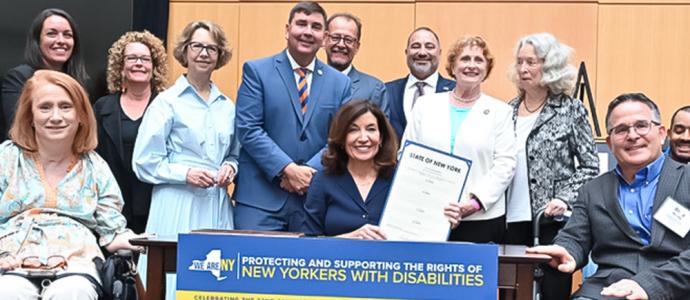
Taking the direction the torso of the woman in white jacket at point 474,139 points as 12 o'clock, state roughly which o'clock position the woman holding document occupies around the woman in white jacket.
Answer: The woman holding document is roughly at 2 o'clock from the woman in white jacket.

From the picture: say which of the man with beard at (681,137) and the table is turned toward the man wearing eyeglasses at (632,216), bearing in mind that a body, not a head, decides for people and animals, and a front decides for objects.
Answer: the man with beard

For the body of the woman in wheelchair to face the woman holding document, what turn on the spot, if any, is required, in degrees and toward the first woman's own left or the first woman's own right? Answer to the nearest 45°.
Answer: approximately 90° to the first woman's own left

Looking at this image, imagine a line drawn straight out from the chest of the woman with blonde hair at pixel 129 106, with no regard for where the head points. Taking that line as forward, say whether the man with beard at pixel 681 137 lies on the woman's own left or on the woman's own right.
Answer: on the woman's own left

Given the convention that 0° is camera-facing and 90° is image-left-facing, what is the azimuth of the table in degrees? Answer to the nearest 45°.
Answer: approximately 0°

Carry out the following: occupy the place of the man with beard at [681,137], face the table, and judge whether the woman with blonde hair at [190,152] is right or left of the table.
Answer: right

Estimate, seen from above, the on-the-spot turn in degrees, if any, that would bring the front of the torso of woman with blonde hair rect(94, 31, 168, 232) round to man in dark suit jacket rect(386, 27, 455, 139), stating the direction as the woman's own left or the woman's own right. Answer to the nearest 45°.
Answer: approximately 90° to the woman's own left

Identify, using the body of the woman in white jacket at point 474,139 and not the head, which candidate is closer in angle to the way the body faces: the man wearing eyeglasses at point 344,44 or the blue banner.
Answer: the blue banner

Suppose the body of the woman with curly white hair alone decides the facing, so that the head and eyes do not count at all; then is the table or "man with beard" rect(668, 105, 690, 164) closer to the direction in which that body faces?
the table

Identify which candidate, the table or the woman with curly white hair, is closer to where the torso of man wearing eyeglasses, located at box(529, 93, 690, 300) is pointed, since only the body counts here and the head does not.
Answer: the table

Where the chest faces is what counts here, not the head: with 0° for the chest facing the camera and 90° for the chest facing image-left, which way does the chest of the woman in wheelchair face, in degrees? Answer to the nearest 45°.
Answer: approximately 0°

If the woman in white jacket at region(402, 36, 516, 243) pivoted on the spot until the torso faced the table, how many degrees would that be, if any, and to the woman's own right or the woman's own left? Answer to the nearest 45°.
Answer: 0° — they already face it

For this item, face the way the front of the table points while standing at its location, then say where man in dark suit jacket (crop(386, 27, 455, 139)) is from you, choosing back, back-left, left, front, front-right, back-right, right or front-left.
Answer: back

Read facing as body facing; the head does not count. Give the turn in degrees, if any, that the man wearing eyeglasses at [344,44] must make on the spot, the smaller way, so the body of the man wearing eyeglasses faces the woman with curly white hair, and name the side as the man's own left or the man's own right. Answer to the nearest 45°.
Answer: approximately 45° to the man's own left
